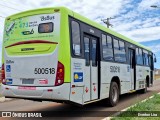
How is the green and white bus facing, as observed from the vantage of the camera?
facing away from the viewer and to the right of the viewer
